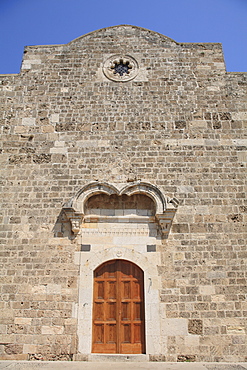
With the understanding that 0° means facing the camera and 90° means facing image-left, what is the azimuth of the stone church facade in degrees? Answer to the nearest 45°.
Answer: approximately 0°
